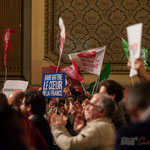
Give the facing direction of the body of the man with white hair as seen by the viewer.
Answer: to the viewer's left
